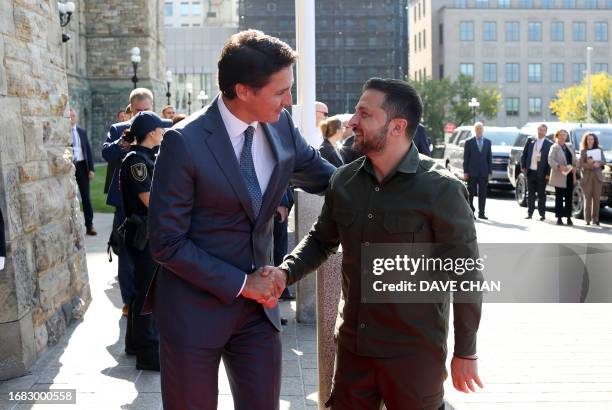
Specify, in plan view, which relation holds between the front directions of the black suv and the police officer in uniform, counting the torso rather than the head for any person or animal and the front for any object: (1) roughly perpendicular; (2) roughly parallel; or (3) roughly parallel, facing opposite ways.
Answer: roughly perpendicular

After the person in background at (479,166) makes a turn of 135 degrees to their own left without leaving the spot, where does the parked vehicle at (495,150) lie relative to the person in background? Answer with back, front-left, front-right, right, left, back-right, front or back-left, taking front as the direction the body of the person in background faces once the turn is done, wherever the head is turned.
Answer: front-left

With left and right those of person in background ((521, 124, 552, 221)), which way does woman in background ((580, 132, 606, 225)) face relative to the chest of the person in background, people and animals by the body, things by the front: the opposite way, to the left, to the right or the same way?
the same way

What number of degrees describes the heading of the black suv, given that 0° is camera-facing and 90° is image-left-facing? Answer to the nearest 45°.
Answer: approximately 315°

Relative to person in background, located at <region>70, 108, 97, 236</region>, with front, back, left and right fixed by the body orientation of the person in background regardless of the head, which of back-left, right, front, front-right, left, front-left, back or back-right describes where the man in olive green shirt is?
front

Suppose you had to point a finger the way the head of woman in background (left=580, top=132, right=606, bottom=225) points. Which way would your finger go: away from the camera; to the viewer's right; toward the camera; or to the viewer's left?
toward the camera

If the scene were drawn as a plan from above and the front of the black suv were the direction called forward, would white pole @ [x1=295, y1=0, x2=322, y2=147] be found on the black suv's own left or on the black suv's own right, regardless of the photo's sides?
on the black suv's own right

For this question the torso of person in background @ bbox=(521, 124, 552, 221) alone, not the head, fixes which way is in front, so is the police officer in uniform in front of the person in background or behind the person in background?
in front

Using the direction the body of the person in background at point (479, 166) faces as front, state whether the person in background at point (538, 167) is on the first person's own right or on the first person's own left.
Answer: on the first person's own left

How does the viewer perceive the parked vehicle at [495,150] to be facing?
facing the viewer and to the right of the viewer

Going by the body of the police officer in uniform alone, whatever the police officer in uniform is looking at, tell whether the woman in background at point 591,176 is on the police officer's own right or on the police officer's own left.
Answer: on the police officer's own left

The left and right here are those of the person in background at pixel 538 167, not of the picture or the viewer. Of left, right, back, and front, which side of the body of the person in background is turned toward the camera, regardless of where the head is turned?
front

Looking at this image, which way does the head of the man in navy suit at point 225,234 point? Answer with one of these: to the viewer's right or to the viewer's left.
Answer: to the viewer's right
